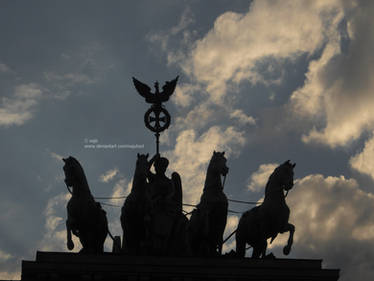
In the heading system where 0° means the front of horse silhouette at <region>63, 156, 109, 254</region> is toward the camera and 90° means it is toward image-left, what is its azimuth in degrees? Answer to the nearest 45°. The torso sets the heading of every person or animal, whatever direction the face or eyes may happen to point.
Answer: approximately 45°

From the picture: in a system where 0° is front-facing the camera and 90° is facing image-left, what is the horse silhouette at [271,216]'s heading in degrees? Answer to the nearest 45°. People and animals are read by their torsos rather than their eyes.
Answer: approximately 315°

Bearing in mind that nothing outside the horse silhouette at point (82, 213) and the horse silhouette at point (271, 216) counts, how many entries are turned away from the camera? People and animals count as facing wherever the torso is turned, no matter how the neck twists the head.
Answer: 0

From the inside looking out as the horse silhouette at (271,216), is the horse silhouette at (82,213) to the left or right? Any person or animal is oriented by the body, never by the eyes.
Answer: on its right

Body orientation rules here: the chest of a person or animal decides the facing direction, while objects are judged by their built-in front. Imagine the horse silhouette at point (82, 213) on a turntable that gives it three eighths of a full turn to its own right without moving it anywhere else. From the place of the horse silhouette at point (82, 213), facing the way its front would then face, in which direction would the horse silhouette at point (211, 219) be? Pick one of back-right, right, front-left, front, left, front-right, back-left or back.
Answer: right

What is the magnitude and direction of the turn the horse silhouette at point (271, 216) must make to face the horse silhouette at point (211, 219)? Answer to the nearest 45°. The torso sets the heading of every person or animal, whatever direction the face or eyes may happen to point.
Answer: approximately 135° to its right

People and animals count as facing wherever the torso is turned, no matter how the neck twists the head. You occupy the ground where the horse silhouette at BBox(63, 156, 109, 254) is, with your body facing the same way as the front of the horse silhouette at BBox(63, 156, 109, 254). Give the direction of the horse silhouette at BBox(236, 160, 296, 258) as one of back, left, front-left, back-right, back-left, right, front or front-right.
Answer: back-left
